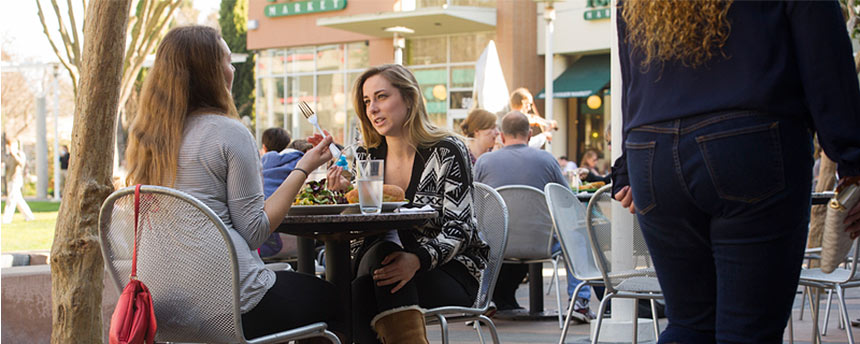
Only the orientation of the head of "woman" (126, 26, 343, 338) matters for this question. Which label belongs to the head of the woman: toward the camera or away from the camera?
away from the camera

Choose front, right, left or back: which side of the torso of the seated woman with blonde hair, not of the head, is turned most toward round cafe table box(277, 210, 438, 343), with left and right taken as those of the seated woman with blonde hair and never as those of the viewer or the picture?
front

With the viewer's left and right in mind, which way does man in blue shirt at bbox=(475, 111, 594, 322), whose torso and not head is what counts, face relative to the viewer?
facing away from the viewer

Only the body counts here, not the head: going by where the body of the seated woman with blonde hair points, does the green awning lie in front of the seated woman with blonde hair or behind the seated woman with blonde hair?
behind

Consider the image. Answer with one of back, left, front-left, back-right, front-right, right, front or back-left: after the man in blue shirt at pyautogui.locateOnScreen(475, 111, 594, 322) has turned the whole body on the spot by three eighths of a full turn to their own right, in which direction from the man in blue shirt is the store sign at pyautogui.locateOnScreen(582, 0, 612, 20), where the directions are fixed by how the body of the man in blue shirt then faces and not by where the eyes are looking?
back-left

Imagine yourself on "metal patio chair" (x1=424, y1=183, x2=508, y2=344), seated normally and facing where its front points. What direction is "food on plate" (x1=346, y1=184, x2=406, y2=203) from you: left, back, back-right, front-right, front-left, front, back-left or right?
front

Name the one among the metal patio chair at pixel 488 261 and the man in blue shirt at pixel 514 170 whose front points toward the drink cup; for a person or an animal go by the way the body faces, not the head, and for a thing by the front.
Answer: the metal patio chair

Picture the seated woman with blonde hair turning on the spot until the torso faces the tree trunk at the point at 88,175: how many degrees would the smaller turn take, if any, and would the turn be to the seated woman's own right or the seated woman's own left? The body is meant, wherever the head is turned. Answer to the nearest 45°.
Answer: approximately 45° to the seated woman's own right

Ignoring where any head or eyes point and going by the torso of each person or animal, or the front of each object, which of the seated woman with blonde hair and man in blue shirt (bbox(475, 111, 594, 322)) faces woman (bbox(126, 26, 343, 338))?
the seated woman with blonde hair

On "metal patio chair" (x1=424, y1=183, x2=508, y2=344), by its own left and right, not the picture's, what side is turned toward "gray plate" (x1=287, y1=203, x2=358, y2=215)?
front

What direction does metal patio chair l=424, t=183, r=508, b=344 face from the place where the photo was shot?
facing the viewer and to the left of the viewer

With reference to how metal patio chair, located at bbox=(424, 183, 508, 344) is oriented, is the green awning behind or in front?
behind
